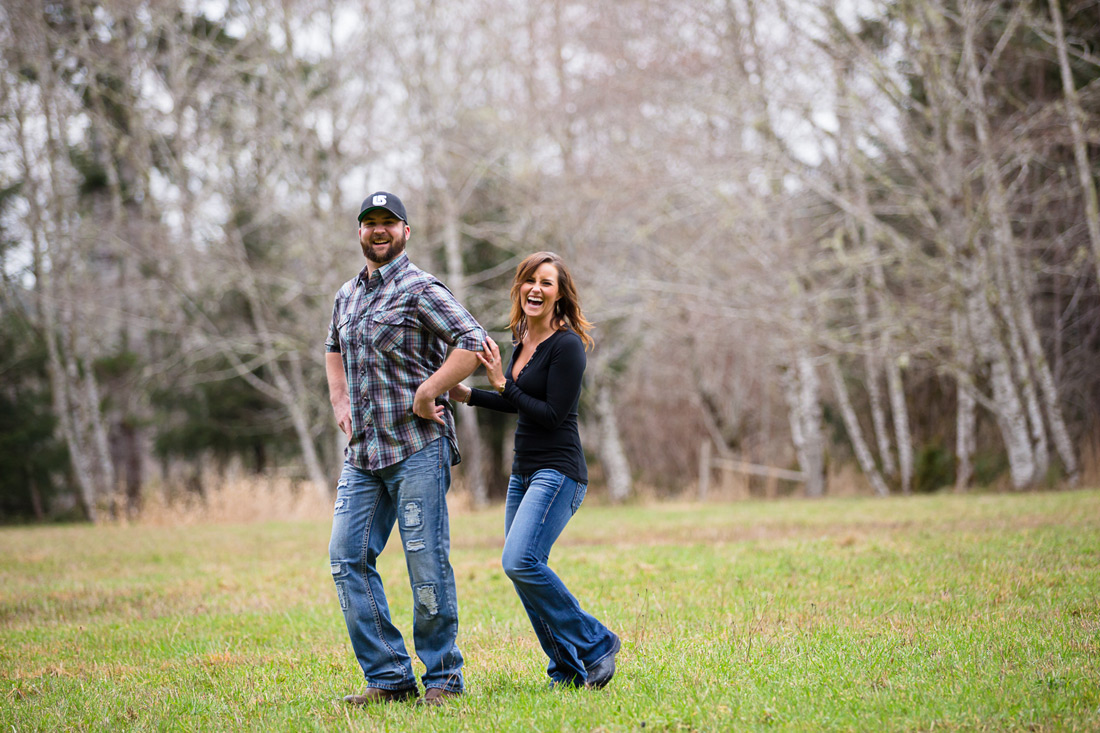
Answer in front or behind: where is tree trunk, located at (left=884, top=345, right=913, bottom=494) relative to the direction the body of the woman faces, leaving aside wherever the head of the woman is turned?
behind

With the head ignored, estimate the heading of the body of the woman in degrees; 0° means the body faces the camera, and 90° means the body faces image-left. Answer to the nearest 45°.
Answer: approximately 45°

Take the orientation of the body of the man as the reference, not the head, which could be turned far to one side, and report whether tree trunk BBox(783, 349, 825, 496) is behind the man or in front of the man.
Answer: behind

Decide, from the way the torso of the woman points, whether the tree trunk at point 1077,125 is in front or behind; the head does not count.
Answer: behind

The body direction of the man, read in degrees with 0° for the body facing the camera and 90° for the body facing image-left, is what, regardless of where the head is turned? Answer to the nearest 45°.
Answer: approximately 45°

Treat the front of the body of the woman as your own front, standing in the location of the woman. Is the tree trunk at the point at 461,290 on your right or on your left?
on your right

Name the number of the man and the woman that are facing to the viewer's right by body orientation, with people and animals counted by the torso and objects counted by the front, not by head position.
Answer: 0

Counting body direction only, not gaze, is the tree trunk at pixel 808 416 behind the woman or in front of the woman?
behind

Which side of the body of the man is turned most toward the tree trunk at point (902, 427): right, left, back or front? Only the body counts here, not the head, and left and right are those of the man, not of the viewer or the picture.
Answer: back
